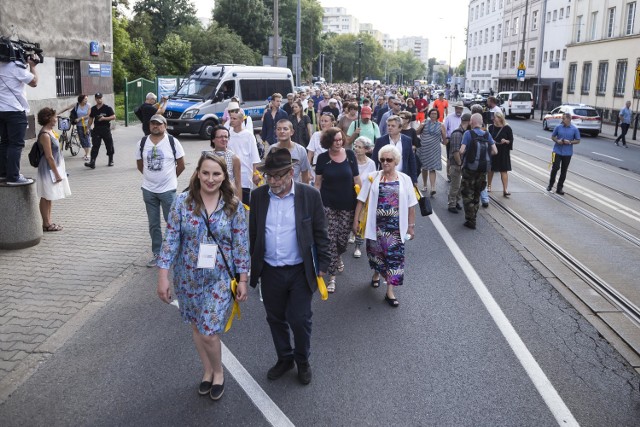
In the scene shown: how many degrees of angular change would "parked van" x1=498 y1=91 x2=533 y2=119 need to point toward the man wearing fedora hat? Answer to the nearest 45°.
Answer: approximately 180°

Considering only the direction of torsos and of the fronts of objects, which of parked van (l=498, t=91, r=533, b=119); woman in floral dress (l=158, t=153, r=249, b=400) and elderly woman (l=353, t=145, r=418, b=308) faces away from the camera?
the parked van

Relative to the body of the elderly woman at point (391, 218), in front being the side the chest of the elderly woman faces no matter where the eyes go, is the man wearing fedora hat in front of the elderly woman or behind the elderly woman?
in front

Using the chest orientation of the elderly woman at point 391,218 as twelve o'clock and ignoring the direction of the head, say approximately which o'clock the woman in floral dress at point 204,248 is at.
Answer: The woman in floral dress is roughly at 1 o'clock from the elderly woman.

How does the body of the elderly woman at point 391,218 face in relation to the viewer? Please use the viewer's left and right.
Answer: facing the viewer

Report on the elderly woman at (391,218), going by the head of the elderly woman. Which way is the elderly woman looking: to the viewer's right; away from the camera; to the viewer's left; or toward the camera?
toward the camera

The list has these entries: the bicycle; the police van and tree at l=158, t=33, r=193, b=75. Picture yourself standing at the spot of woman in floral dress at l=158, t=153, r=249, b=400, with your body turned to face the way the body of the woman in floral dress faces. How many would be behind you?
3

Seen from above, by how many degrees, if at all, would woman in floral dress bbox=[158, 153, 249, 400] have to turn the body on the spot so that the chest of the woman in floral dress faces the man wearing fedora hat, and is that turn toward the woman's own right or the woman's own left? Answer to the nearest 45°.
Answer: approximately 135° to the woman's own left

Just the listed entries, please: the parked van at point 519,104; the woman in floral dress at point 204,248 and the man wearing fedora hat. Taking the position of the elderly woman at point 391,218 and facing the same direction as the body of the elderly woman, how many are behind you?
1

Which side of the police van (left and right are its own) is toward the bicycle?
front

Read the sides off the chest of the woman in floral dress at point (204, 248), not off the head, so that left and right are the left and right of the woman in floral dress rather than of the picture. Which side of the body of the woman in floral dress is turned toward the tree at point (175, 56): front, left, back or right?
back

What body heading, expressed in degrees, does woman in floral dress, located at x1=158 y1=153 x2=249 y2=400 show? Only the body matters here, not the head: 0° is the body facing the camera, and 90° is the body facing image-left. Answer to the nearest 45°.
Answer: approximately 0°

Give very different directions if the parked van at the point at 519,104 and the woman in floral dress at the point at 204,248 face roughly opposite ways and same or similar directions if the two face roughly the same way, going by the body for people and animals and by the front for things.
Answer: very different directions

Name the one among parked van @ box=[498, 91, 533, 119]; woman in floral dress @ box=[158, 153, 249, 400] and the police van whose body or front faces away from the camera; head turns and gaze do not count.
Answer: the parked van

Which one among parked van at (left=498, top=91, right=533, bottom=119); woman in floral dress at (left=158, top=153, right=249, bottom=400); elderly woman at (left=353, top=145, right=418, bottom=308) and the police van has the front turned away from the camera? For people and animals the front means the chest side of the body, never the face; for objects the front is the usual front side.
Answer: the parked van
